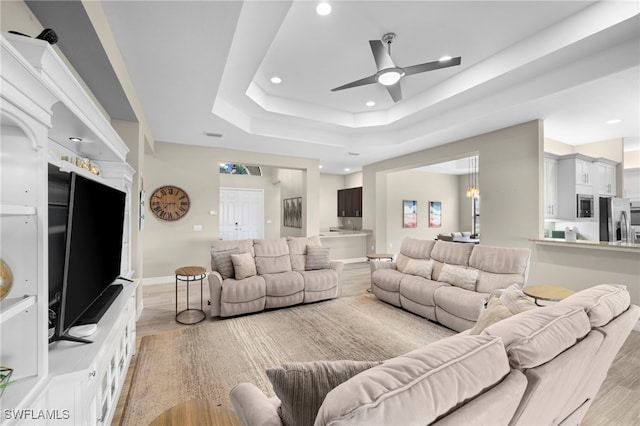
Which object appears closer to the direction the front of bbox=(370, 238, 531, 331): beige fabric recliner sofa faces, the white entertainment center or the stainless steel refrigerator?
the white entertainment center

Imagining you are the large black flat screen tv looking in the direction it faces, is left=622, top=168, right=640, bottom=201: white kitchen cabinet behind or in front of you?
in front

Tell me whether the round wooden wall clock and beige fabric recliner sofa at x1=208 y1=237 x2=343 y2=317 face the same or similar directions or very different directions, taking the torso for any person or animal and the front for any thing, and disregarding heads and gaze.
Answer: same or similar directions

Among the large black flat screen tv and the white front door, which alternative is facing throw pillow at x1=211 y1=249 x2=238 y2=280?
the white front door

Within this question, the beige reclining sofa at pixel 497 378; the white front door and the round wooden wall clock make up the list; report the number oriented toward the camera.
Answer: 2

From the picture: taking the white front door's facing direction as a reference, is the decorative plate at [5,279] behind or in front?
in front

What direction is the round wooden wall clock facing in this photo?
toward the camera

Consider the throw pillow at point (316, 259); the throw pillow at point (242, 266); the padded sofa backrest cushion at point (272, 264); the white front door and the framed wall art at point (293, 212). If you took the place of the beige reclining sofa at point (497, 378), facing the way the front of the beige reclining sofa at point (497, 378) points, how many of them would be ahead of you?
5

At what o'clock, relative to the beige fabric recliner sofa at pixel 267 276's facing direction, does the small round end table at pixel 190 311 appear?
The small round end table is roughly at 4 o'clock from the beige fabric recliner sofa.

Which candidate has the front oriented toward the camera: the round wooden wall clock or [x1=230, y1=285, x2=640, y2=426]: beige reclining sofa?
the round wooden wall clock

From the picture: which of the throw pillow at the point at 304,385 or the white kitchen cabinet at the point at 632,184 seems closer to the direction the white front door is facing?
the throw pillow

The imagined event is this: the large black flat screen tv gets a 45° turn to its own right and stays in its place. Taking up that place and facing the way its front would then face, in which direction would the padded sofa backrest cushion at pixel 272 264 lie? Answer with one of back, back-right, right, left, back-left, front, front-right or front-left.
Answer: back-left

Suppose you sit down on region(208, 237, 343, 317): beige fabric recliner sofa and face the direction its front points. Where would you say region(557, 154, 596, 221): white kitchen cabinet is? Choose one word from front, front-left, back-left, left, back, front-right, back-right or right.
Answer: front-left

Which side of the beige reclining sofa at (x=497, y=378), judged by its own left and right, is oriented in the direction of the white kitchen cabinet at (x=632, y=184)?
right

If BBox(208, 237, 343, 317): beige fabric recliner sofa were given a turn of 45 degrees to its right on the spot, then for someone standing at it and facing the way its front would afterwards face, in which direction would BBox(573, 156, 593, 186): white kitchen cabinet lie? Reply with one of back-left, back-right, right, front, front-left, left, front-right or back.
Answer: left

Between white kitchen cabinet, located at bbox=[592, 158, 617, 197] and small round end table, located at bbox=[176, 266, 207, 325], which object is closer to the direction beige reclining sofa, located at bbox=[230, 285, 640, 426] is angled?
the small round end table

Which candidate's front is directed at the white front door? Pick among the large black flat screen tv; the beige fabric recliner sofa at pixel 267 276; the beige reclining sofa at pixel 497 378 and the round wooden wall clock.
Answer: the beige reclining sofa at pixel 497 378

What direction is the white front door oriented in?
toward the camera

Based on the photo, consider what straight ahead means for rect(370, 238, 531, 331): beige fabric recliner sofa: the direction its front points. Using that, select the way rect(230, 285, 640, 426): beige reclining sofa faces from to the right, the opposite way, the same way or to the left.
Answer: to the right
